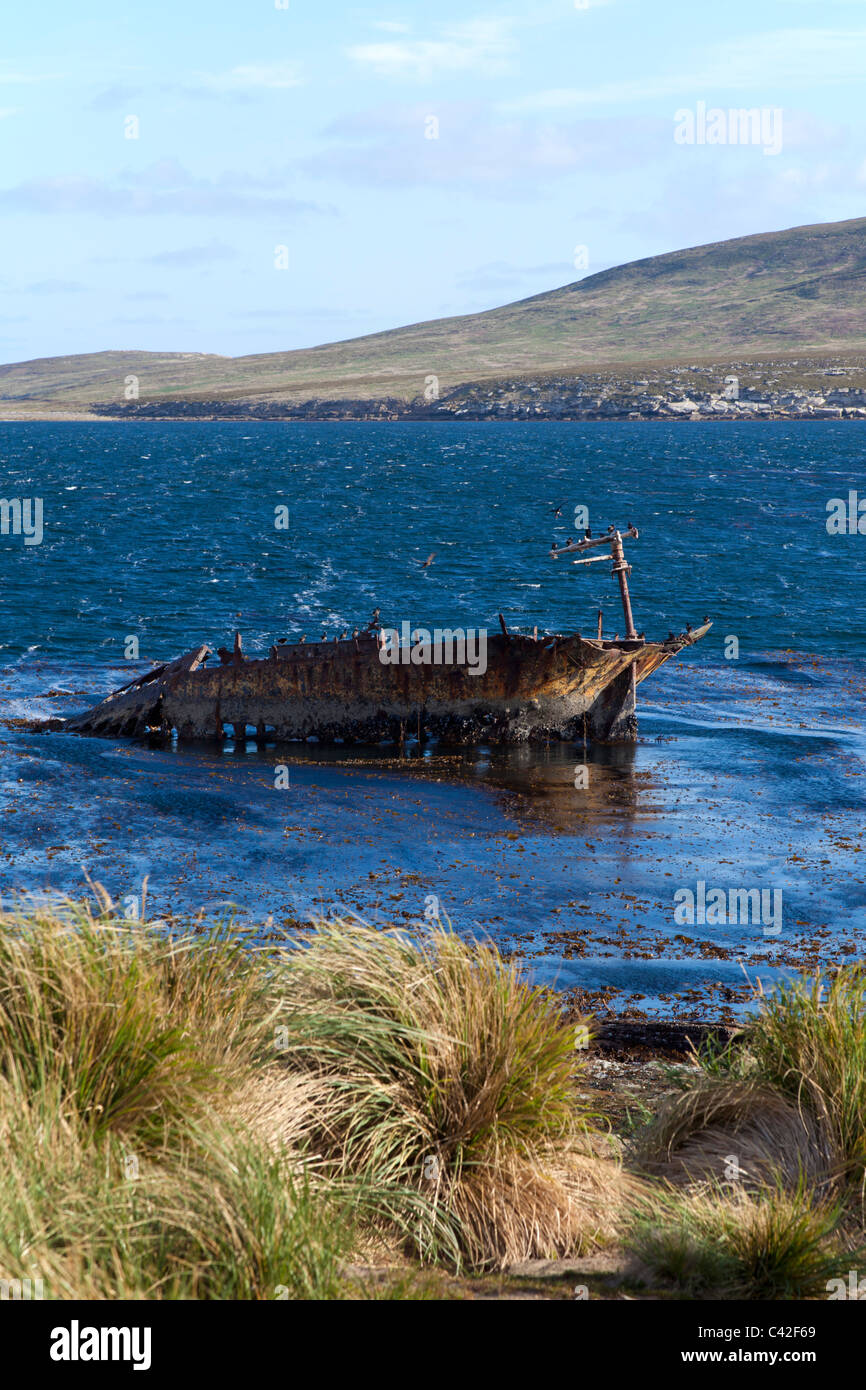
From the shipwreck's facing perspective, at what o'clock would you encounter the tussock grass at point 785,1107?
The tussock grass is roughly at 3 o'clock from the shipwreck.

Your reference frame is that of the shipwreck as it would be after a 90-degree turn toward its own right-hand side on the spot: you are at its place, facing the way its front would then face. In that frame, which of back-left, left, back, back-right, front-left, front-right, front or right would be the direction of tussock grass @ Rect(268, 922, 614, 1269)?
front

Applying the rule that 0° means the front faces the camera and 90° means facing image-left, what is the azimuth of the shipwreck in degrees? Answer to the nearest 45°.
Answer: approximately 270°

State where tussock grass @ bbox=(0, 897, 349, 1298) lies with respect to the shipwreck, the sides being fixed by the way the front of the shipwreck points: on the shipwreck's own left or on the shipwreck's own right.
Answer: on the shipwreck's own right

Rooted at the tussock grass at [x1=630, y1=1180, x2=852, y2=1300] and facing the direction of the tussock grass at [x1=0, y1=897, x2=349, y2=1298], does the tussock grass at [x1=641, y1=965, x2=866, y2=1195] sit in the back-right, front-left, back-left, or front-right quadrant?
back-right

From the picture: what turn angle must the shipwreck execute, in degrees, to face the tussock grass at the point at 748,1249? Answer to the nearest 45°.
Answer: approximately 90° to its right
